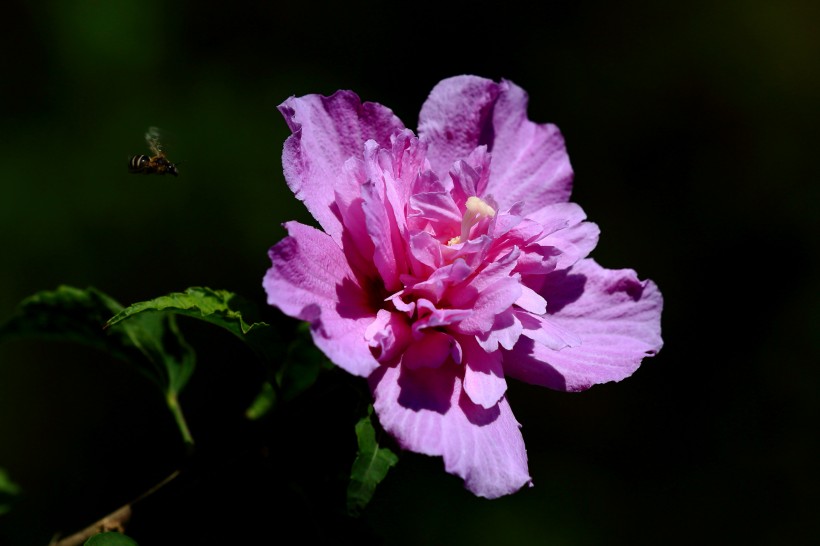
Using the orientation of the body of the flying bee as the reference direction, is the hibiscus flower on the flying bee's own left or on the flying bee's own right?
on the flying bee's own right

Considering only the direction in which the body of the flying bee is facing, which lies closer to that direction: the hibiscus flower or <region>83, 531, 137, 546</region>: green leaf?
the hibiscus flower

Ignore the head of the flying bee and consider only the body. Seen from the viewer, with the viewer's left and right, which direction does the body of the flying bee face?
facing to the right of the viewer
